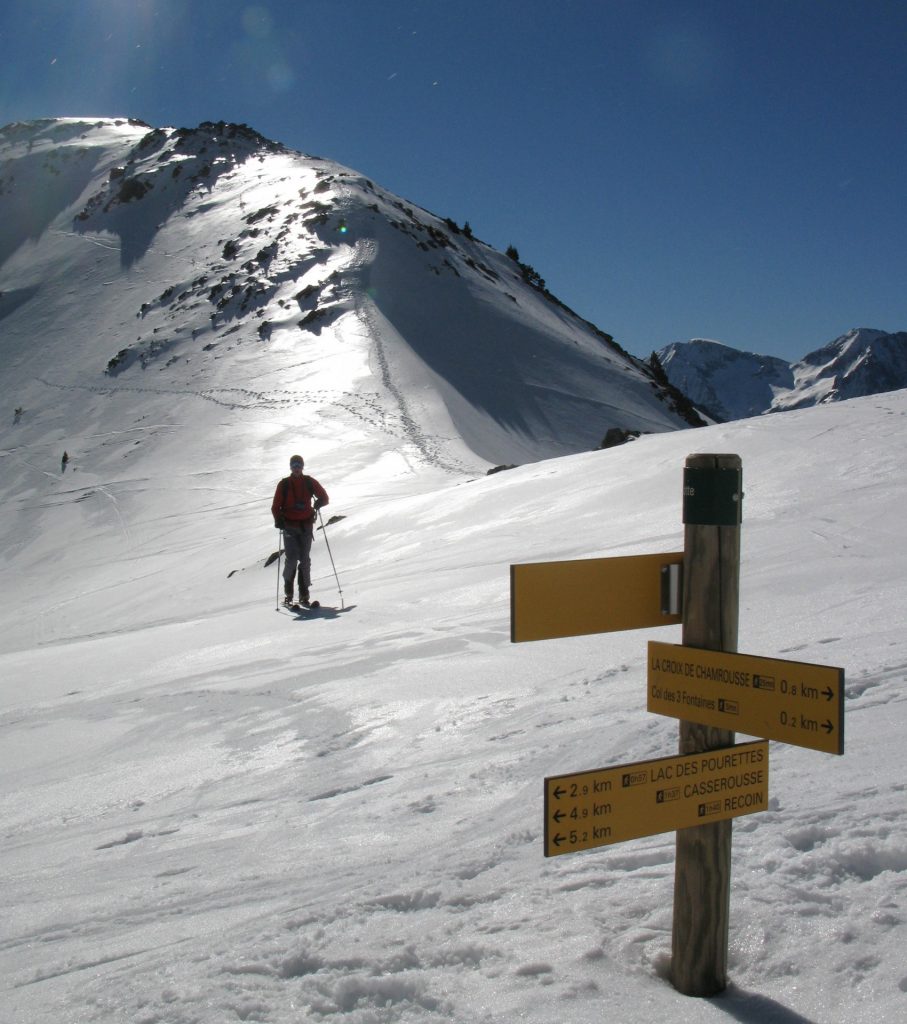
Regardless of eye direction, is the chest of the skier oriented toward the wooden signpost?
yes

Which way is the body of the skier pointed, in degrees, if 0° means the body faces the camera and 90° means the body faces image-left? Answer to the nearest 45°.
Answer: approximately 0°
